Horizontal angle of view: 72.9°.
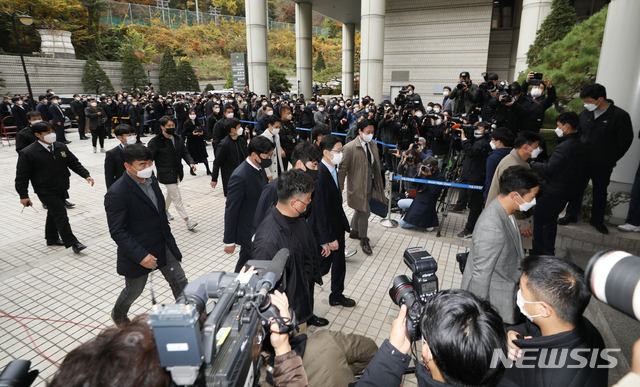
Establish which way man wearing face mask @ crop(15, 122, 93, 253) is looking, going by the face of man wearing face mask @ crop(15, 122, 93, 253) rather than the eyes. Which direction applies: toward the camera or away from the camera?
toward the camera

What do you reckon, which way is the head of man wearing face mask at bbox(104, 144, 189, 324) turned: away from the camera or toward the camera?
toward the camera

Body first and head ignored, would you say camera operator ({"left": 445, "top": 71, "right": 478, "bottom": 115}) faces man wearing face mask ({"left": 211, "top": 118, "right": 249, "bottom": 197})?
yes

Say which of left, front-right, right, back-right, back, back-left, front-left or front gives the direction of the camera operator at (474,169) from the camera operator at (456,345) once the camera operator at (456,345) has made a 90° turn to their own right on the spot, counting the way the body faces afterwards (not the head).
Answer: front-left

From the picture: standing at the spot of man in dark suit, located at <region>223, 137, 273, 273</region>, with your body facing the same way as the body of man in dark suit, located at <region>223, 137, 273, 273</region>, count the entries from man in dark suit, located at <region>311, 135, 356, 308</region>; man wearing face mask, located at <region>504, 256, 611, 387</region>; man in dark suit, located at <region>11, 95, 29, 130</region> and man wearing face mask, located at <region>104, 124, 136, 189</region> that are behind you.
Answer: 2

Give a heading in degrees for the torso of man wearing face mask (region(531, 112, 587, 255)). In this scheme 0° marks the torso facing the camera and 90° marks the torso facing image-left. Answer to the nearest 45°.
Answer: approximately 90°

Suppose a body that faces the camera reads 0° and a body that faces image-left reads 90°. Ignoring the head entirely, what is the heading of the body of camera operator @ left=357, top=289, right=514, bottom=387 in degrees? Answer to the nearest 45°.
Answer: approximately 135°

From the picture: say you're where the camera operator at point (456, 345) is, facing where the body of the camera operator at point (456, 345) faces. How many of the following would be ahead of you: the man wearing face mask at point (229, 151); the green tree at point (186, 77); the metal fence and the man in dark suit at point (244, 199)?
4

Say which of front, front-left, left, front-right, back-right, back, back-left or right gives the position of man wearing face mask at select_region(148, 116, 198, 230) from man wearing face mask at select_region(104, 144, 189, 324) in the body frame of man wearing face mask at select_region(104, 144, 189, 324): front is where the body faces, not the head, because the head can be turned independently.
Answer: back-left

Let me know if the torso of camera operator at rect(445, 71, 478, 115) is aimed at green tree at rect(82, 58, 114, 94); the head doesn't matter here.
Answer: no

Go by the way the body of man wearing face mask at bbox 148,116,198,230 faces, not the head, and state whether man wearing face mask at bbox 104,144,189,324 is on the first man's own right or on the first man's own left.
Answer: on the first man's own right

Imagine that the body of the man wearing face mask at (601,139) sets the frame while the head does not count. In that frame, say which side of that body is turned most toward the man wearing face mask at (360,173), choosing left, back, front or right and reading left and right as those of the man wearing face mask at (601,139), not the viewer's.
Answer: front

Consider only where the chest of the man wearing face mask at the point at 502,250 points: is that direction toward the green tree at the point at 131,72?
no

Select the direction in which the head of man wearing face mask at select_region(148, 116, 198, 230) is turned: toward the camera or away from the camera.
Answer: toward the camera

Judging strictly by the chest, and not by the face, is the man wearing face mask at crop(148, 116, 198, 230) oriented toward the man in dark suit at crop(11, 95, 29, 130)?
no
